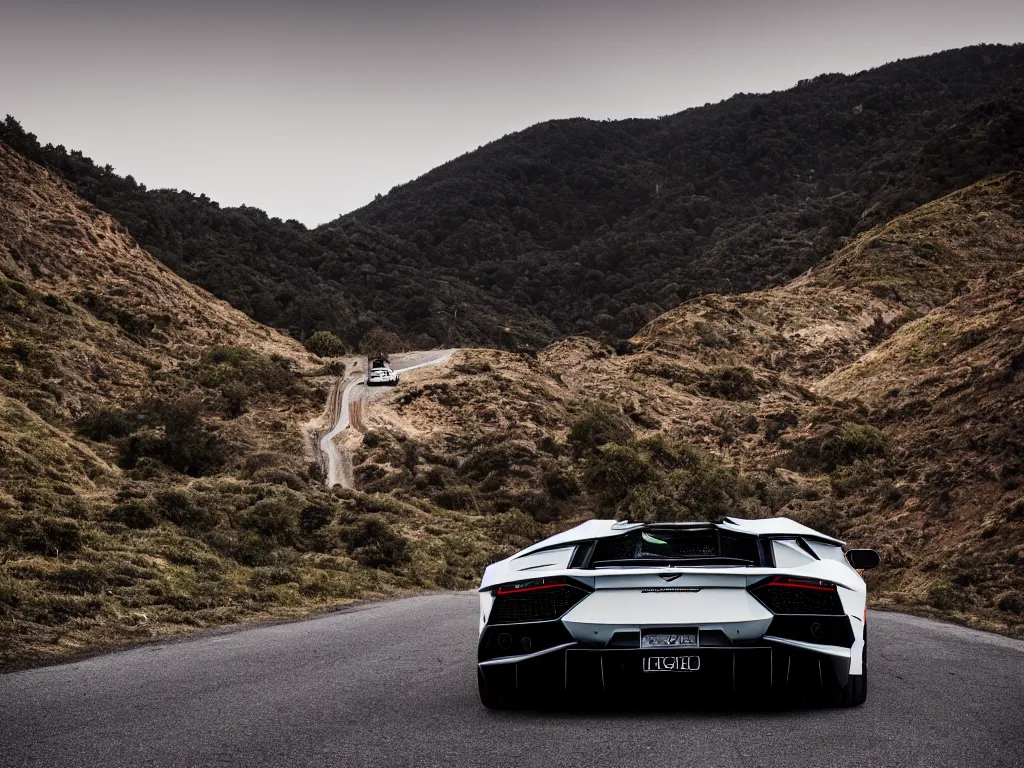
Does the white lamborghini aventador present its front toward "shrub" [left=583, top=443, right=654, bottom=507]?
yes

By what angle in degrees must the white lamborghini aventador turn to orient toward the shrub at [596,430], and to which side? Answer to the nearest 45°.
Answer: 0° — it already faces it

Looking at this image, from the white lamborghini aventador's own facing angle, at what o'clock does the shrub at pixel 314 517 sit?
The shrub is roughly at 11 o'clock from the white lamborghini aventador.

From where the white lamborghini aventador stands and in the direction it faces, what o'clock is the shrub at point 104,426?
The shrub is roughly at 11 o'clock from the white lamborghini aventador.

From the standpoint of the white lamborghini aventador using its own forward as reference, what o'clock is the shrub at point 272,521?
The shrub is roughly at 11 o'clock from the white lamborghini aventador.

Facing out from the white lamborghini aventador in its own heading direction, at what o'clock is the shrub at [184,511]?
The shrub is roughly at 11 o'clock from the white lamborghini aventador.

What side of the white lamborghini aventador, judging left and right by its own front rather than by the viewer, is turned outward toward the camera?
back
